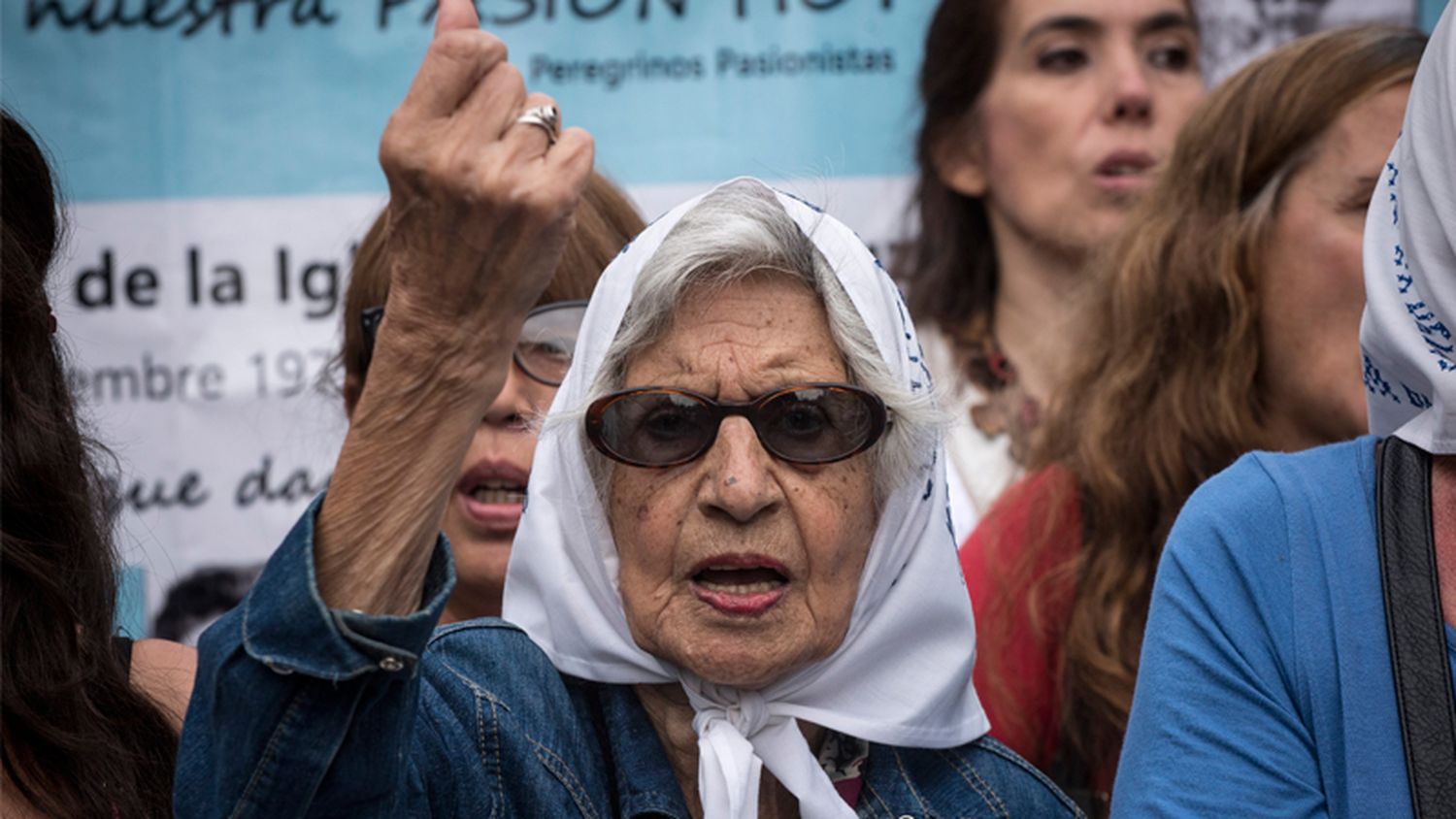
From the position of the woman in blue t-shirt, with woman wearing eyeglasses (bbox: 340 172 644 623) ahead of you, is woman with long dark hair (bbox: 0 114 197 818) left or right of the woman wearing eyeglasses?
left

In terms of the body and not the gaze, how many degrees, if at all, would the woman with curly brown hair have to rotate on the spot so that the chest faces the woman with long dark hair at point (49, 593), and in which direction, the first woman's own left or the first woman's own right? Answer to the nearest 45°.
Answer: approximately 135° to the first woman's own right

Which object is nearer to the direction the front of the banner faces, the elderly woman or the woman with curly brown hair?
the elderly woman

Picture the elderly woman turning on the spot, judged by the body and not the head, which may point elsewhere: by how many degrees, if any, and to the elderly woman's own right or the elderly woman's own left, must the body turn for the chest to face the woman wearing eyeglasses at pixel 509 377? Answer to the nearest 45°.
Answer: approximately 180°

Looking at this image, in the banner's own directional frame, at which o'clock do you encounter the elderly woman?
The elderly woman is roughly at 11 o'clock from the banner.

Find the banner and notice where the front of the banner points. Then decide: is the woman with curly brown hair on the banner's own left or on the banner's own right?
on the banner's own left

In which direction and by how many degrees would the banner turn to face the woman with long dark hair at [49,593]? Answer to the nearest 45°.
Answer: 0° — it already faces them

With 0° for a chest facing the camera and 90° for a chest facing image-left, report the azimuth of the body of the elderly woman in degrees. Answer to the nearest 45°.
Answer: approximately 0°

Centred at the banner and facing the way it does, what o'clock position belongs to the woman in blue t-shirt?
The woman in blue t-shirt is roughly at 11 o'clock from the banner.
